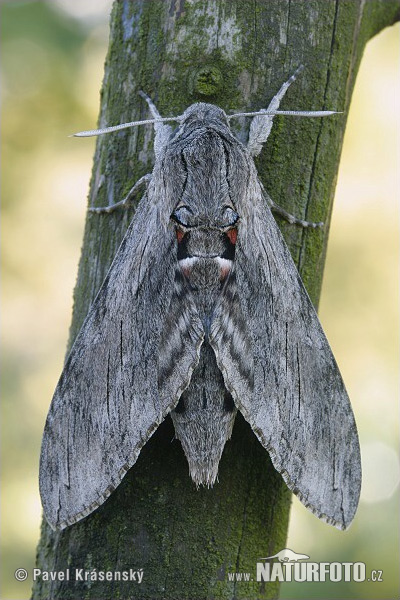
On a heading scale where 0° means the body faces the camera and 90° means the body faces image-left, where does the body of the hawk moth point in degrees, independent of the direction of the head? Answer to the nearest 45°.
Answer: approximately 180°
